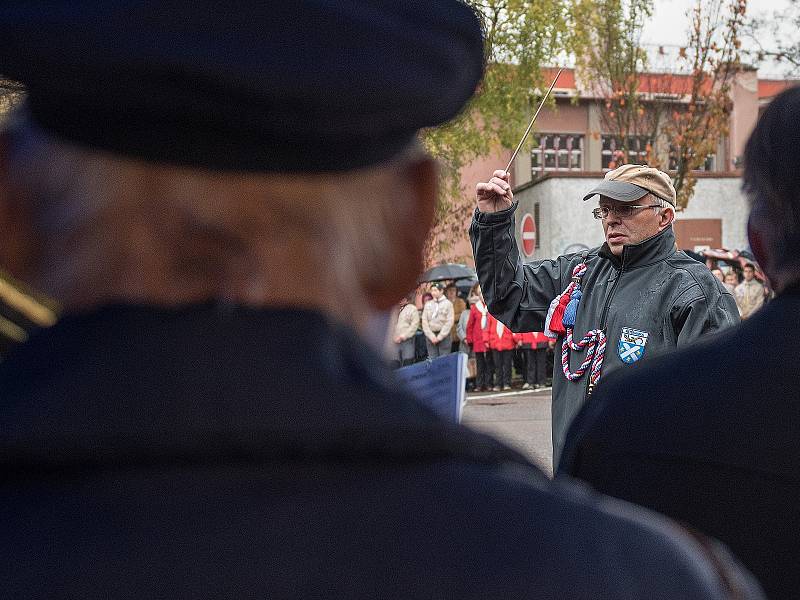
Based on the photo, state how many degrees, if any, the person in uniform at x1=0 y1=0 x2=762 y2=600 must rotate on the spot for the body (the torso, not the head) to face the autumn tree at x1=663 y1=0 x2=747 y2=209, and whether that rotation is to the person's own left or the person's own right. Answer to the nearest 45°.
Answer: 0° — they already face it

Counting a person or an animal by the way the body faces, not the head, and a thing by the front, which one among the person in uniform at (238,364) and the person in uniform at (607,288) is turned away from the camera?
the person in uniform at (238,364)

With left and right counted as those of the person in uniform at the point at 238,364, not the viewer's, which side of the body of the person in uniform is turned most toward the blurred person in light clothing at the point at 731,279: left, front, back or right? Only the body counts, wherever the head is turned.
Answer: front

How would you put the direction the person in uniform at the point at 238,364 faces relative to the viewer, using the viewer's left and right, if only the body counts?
facing away from the viewer

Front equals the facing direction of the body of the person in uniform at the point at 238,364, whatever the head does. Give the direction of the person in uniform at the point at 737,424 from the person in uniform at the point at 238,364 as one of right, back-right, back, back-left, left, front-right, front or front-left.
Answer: front-right

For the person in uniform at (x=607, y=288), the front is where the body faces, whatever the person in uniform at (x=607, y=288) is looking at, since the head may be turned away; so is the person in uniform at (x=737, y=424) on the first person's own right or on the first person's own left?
on the first person's own left

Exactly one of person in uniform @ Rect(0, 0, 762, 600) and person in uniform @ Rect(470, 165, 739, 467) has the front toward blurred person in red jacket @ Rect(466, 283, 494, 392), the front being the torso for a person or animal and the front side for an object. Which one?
person in uniform @ Rect(0, 0, 762, 600)

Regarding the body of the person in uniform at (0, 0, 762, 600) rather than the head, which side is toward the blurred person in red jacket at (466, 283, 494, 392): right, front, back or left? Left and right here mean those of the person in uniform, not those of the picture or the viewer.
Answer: front

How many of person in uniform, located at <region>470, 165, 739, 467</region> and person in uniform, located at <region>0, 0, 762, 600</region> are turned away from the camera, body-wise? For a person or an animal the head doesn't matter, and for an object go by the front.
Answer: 1
